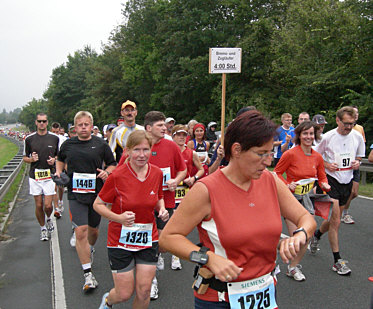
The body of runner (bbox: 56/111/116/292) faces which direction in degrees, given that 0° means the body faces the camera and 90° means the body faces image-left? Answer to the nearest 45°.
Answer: approximately 0°

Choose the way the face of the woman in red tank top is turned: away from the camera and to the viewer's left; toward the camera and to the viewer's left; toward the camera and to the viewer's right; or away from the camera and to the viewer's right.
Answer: toward the camera and to the viewer's right

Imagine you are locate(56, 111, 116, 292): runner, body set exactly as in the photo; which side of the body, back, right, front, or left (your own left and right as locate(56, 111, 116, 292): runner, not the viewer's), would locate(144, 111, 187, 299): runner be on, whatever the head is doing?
left

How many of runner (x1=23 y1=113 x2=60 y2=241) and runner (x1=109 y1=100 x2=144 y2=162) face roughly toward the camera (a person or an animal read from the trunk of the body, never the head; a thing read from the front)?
2

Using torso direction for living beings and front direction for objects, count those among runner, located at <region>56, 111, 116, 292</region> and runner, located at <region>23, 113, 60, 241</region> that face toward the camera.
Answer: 2

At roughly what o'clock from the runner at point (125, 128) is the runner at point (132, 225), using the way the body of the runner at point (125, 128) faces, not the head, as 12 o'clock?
the runner at point (132, 225) is roughly at 12 o'clock from the runner at point (125, 128).

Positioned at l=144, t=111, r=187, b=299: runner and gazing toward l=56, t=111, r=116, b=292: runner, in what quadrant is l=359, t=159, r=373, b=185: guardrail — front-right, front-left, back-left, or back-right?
back-right
